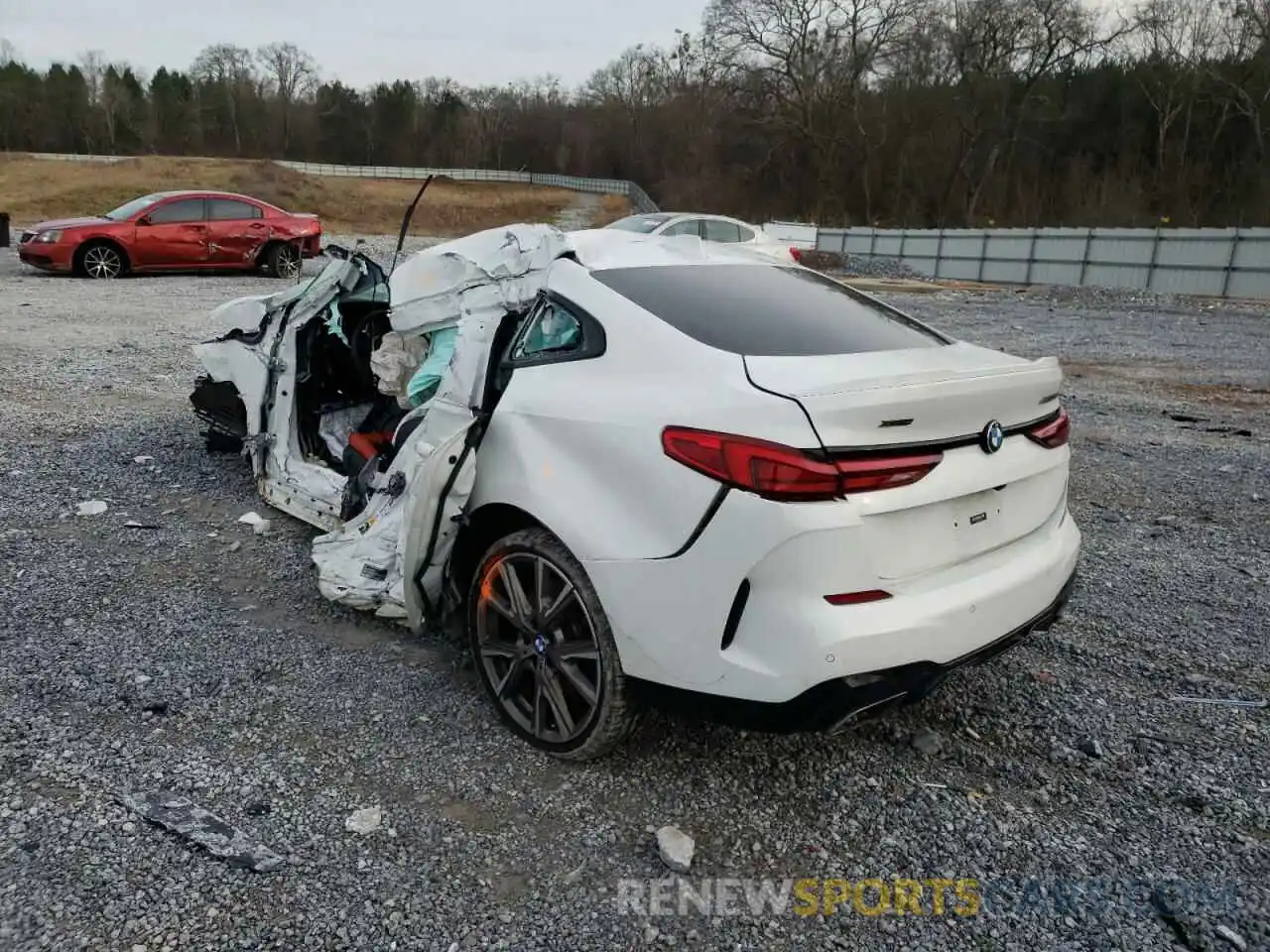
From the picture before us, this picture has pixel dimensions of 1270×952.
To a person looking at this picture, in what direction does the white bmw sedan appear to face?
facing away from the viewer and to the left of the viewer

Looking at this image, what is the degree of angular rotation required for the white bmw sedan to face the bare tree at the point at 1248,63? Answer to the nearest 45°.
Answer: approximately 90° to its right

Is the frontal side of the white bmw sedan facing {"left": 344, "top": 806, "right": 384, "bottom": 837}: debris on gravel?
no

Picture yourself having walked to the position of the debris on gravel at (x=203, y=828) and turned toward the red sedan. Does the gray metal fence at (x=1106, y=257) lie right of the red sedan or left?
right

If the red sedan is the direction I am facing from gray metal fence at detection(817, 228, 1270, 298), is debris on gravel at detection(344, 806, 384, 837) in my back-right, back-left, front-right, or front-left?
front-left

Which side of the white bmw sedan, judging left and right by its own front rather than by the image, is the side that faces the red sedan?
front

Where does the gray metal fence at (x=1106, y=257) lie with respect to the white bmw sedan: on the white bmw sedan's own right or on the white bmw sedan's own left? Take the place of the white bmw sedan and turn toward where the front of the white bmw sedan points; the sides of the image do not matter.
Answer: on the white bmw sedan's own right

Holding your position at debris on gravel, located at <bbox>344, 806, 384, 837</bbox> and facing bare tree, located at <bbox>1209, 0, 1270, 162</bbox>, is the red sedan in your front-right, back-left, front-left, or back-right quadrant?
front-left

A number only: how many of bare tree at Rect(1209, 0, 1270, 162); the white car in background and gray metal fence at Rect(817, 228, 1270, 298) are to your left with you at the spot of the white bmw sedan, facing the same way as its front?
0
